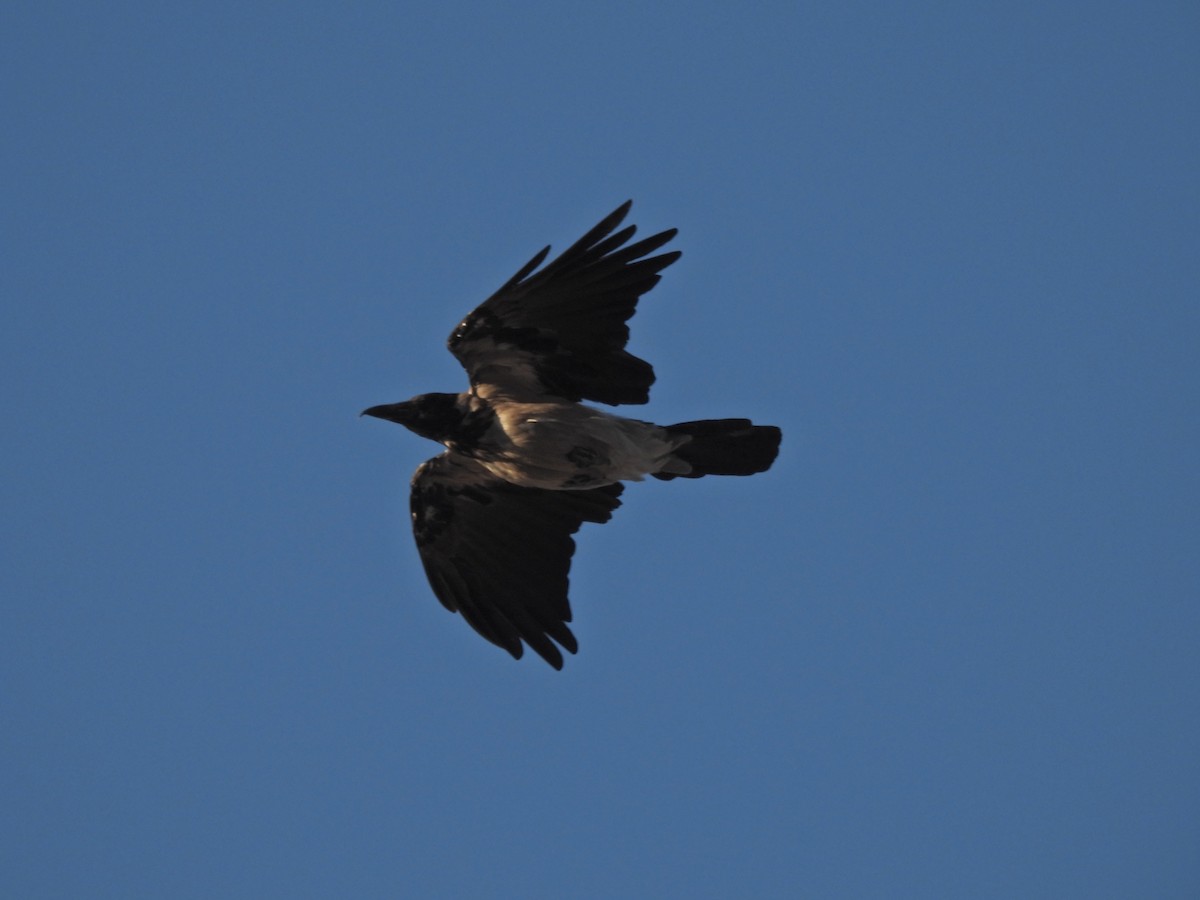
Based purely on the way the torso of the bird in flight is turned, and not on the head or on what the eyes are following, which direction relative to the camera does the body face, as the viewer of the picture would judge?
to the viewer's left
